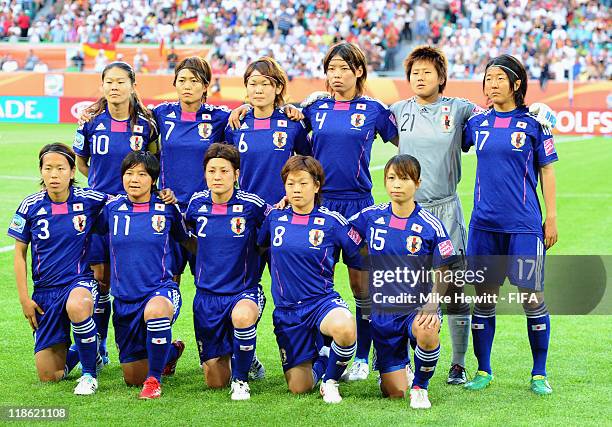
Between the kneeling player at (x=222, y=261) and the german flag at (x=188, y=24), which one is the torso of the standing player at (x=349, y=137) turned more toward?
the kneeling player

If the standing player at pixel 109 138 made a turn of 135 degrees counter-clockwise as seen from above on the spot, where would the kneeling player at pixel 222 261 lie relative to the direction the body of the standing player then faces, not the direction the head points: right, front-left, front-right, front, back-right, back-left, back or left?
right

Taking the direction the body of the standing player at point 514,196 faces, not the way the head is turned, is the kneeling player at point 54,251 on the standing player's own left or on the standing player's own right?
on the standing player's own right

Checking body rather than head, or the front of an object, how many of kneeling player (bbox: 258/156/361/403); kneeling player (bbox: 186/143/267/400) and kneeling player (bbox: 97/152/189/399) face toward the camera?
3

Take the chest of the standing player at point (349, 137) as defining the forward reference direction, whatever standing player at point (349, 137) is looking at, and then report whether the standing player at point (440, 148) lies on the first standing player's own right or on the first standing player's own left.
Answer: on the first standing player's own left

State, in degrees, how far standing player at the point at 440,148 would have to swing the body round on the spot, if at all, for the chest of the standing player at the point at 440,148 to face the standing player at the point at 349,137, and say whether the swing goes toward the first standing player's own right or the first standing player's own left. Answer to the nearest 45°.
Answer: approximately 90° to the first standing player's own right

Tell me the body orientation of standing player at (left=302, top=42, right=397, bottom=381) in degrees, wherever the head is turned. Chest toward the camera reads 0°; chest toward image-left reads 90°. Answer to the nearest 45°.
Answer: approximately 0°
